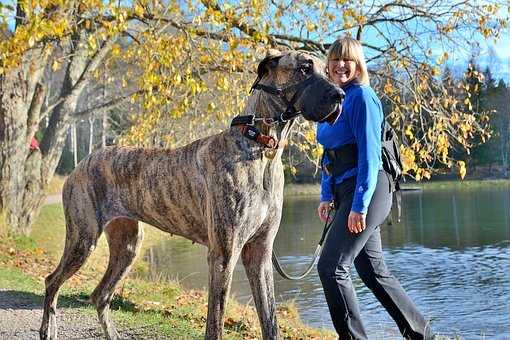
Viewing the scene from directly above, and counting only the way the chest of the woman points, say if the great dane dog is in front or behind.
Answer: in front

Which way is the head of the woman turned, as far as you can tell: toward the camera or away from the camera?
toward the camera

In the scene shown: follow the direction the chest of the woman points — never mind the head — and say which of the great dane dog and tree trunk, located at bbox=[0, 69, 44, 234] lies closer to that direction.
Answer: the great dane dog

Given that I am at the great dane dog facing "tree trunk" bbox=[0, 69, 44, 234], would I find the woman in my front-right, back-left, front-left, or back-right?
back-right

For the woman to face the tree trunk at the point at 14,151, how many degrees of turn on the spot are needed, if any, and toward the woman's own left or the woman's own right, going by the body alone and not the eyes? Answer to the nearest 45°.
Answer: approximately 45° to the woman's own right
